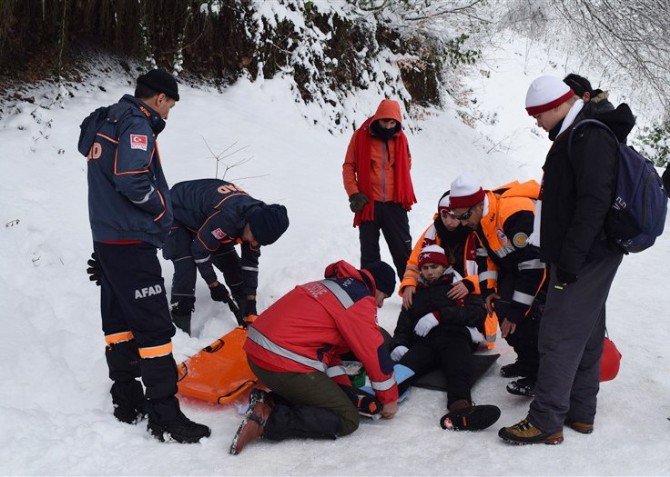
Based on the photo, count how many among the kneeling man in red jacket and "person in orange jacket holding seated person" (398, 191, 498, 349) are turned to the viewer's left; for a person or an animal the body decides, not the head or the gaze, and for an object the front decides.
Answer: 0

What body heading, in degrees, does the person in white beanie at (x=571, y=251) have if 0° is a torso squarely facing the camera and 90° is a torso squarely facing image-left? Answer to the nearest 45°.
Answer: approximately 90°

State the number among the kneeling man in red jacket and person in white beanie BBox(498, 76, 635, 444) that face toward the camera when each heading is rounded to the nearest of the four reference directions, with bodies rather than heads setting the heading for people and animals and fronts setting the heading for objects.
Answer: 0

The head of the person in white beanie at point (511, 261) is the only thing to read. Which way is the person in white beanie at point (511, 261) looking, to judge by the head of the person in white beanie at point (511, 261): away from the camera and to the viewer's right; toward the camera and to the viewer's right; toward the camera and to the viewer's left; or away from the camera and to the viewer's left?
toward the camera and to the viewer's left

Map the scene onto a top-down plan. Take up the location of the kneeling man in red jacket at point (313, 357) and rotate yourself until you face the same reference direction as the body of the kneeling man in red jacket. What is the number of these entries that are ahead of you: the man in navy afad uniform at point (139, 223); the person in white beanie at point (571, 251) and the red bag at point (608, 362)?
2

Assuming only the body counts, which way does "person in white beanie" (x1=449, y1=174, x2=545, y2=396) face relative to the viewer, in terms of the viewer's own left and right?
facing the viewer and to the left of the viewer

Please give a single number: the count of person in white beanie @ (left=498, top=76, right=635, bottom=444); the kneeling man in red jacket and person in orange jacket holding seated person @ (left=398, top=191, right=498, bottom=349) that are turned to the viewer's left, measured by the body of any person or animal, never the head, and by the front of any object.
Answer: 1

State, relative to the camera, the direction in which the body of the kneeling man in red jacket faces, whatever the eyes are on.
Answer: to the viewer's right

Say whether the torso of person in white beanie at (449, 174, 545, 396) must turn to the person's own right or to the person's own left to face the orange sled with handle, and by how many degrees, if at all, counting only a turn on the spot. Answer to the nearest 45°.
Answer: approximately 45° to the person's own right

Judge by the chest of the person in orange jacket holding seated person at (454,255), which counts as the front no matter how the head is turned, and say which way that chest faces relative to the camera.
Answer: toward the camera

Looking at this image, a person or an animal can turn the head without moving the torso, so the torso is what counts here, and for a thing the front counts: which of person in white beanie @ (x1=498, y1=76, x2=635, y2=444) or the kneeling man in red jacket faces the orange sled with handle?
the person in white beanie

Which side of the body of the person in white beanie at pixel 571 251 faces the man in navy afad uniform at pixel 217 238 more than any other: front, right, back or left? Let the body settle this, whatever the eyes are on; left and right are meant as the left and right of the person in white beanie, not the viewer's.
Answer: front

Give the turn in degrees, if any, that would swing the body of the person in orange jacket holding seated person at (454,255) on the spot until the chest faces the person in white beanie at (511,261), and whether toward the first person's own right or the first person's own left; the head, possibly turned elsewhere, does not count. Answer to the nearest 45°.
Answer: approximately 45° to the first person's own left
